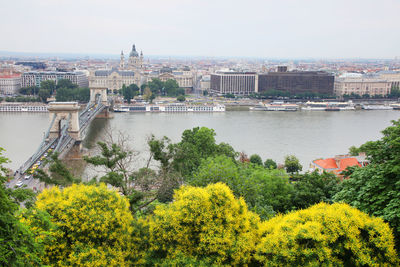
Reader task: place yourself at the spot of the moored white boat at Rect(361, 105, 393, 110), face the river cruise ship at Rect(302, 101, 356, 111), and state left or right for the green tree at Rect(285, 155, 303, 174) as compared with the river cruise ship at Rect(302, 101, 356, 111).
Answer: left
